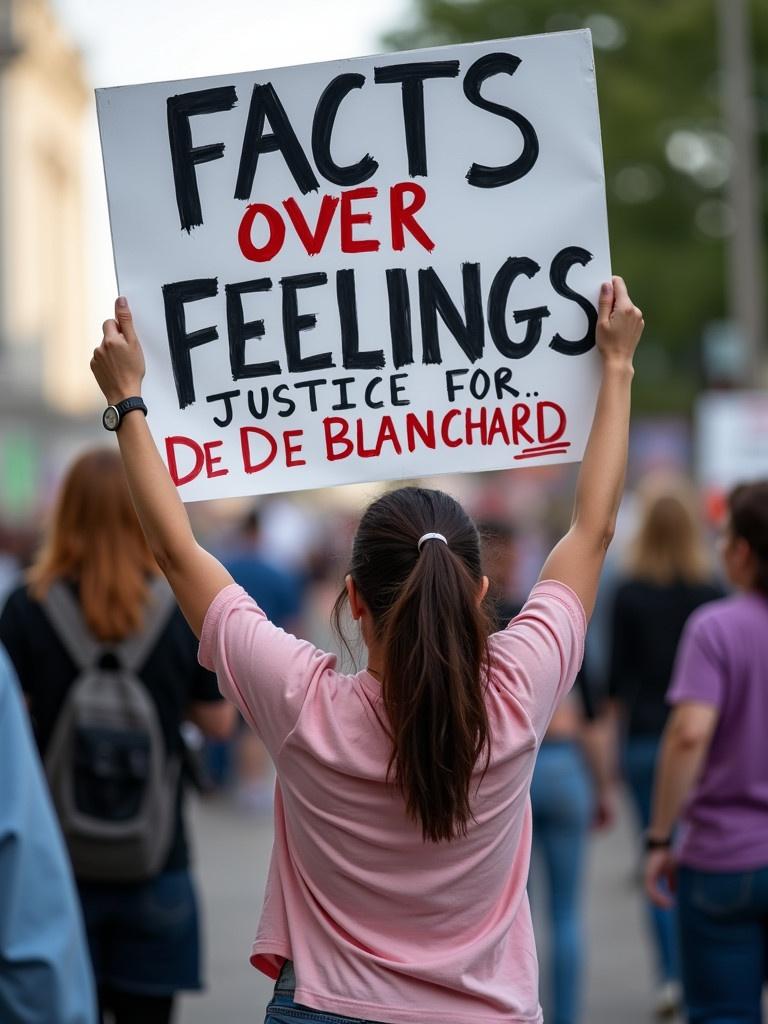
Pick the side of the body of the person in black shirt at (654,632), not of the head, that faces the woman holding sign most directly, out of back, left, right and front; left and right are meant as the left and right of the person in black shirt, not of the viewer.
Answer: back

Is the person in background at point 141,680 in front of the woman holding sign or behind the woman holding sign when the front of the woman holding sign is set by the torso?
in front

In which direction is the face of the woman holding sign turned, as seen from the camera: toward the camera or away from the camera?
away from the camera

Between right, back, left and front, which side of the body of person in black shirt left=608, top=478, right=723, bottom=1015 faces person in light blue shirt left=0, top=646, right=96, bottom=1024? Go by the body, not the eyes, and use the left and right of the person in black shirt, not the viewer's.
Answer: back

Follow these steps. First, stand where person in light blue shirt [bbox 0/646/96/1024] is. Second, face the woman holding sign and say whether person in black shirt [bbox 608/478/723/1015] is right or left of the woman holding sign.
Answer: left

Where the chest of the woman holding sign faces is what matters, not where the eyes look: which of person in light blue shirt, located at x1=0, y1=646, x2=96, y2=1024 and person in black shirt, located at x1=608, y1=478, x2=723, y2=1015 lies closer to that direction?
the person in black shirt

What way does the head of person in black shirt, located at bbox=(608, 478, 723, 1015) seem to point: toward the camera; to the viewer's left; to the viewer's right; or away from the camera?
away from the camera

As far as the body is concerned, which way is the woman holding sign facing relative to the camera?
away from the camera

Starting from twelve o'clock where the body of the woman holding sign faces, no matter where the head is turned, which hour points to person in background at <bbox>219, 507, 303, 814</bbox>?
The person in background is roughly at 12 o'clock from the woman holding sign.

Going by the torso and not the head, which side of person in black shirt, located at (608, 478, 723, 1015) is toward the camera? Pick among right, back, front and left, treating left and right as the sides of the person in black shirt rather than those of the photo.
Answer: back

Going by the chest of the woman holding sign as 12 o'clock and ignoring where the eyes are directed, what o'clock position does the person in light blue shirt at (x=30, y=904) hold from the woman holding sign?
The person in light blue shirt is roughly at 8 o'clock from the woman holding sign.

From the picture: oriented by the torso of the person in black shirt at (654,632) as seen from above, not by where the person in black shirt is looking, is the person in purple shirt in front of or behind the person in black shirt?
behind

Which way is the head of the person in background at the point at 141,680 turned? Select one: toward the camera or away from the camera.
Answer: away from the camera
